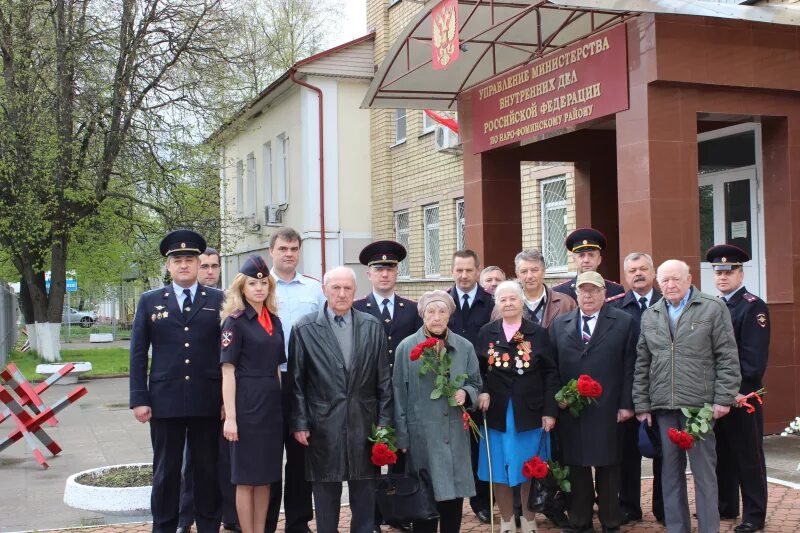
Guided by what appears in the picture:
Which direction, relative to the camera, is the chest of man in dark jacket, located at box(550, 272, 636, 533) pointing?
toward the camera

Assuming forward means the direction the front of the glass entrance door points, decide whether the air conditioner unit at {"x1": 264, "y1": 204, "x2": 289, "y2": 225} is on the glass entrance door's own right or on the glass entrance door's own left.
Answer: on the glass entrance door's own right

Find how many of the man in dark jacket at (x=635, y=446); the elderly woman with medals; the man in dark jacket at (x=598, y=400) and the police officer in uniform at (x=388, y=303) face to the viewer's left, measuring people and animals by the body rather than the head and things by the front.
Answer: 0

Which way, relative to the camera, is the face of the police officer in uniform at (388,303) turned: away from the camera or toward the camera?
toward the camera

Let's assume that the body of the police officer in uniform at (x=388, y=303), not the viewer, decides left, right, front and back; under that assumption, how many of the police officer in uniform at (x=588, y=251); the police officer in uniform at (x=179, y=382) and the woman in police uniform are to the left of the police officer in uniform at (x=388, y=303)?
1

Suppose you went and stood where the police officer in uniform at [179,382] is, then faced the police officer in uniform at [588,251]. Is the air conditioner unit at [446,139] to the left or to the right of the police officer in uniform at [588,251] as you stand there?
left

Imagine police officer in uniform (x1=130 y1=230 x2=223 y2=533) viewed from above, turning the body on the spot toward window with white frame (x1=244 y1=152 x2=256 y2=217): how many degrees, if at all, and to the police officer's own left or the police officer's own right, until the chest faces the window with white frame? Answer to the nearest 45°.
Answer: approximately 180°

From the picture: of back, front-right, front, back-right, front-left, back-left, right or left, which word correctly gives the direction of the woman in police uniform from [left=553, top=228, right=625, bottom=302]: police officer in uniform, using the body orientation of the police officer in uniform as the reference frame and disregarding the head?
front-right

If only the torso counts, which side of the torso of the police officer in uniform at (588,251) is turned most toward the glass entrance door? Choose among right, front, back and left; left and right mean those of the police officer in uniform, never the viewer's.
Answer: back

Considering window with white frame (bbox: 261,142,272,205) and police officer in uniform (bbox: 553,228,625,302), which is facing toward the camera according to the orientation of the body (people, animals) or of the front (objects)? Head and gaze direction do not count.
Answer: the police officer in uniform

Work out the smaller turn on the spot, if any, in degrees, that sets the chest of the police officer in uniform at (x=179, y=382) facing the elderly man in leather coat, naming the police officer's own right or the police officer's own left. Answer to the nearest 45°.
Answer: approximately 45° to the police officer's own left

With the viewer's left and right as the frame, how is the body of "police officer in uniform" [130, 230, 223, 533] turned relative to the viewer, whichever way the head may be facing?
facing the viewer

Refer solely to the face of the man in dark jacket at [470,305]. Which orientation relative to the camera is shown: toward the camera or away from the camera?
toward the camera

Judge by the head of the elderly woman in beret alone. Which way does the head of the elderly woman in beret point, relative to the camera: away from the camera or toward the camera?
toward the camera

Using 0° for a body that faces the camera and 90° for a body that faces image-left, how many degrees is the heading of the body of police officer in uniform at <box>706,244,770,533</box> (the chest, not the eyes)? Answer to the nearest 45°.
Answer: approximately 45°

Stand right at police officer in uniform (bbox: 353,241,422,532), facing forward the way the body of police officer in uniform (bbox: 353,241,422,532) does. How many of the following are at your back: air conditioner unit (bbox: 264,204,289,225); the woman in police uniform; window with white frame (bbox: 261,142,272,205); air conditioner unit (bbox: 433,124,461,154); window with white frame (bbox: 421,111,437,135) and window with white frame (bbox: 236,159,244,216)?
5
